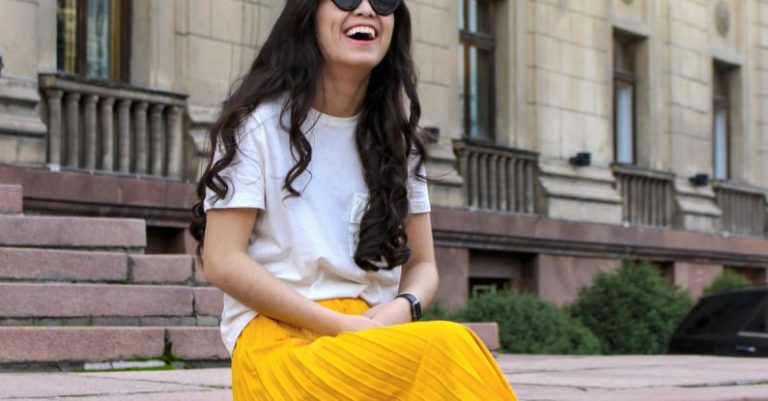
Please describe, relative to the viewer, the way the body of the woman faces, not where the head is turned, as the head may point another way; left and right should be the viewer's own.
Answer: facing the viewer and to the right of the viewer

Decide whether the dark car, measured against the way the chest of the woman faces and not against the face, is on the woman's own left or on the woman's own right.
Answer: on the woman's own left

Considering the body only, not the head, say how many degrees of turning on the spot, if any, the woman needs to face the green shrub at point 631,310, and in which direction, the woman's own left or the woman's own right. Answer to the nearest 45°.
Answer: approximately 135° to the woman's own left

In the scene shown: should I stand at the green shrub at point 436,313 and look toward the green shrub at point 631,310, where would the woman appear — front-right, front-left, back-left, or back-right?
back-right

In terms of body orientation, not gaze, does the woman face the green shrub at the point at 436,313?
no

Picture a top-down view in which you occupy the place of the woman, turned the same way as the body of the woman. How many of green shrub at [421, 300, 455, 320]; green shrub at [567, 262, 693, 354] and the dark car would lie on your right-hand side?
0

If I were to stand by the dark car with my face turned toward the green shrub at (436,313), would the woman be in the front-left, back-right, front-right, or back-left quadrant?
front-left

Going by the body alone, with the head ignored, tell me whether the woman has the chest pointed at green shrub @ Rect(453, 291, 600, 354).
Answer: no

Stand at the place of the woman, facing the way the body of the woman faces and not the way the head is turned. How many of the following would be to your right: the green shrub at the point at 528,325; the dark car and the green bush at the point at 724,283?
0

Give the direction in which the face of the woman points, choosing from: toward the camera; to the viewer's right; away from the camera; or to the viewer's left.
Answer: toward the camera
